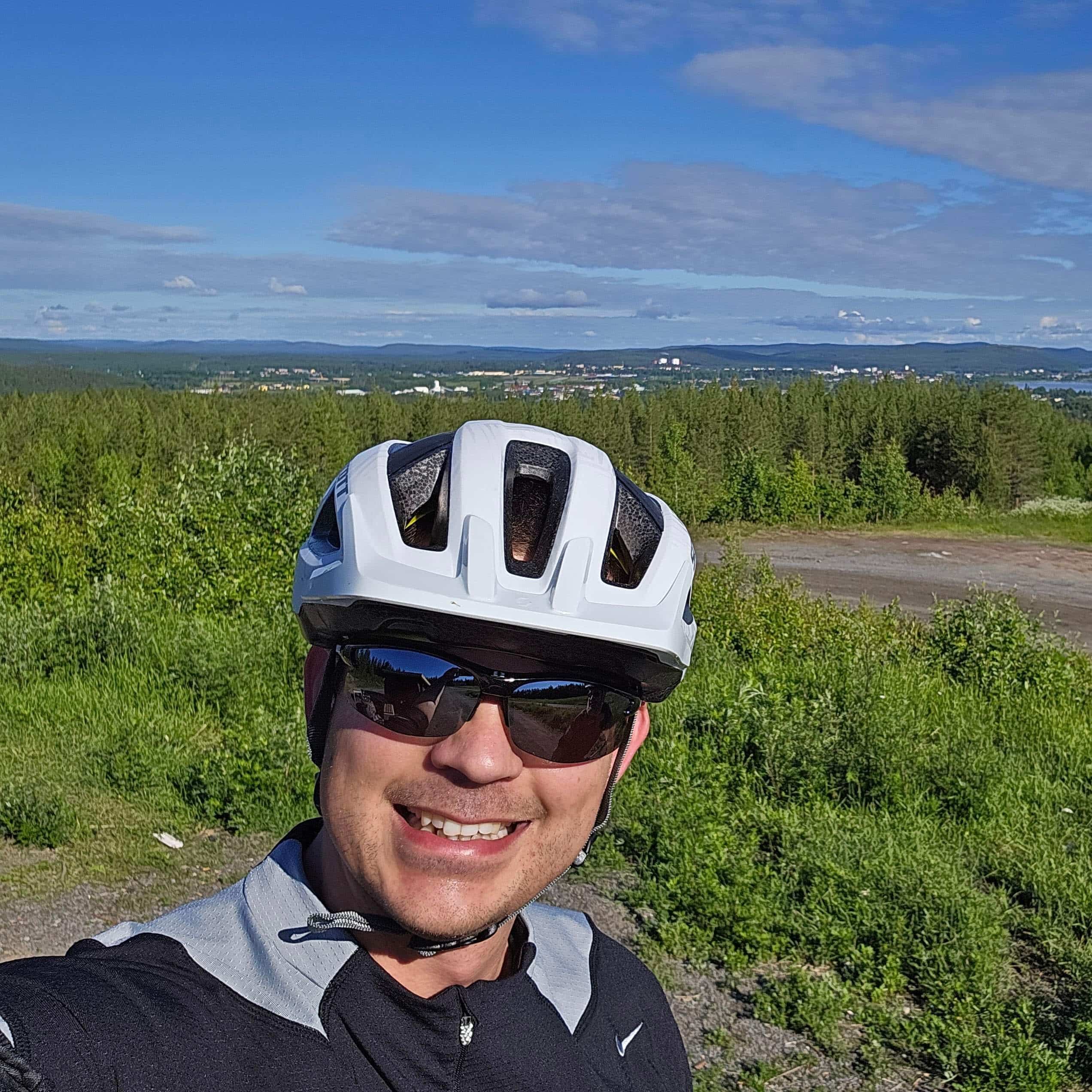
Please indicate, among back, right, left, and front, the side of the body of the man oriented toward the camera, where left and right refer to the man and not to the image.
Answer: front
